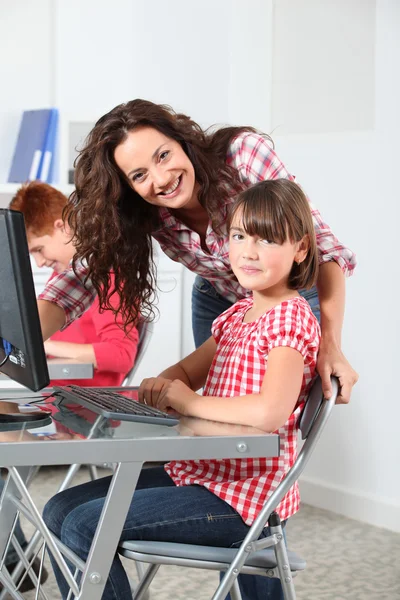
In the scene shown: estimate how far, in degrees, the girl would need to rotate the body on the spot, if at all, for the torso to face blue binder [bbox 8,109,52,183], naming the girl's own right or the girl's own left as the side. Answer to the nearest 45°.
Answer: approximately 135° to the girl's own right

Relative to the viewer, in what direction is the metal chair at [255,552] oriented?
to the viewer's left

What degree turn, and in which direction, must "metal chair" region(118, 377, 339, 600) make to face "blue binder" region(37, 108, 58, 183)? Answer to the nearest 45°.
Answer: approximately 90° to its right

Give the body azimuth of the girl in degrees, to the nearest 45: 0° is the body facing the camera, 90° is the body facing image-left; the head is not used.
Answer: approximately 45°

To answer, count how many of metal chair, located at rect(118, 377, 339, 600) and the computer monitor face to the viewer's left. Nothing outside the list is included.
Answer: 1

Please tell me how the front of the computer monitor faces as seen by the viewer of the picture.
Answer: facing away from the viewer and to the right of the viewer

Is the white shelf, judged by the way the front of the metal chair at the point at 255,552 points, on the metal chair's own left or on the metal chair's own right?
on the metal chair's own right

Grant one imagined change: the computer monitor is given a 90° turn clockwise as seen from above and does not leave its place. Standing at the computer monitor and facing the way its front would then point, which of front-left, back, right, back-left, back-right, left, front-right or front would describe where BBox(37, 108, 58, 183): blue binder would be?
back-left
